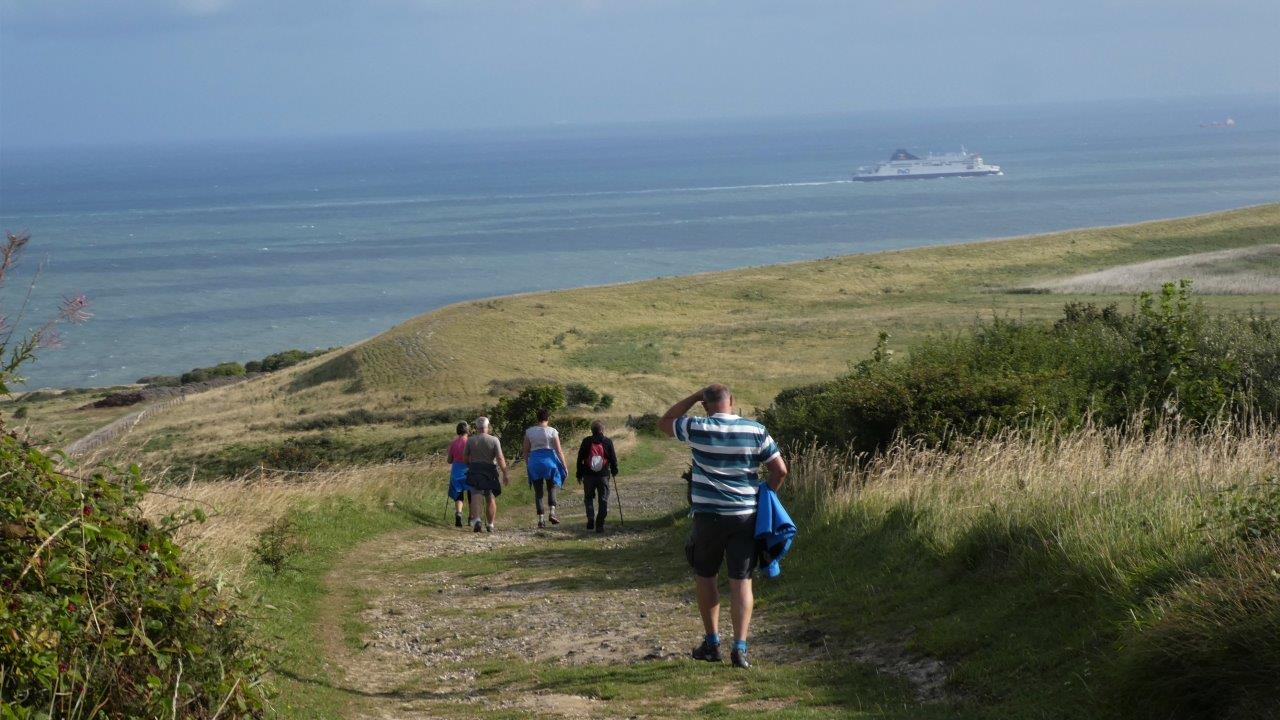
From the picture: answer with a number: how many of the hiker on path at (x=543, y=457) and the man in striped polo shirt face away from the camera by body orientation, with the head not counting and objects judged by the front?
2

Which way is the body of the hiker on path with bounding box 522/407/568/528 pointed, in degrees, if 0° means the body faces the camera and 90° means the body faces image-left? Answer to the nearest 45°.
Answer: approximately 180°

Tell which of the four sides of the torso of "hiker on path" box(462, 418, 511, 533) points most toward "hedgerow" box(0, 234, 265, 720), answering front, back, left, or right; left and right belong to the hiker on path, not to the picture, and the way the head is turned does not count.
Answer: back

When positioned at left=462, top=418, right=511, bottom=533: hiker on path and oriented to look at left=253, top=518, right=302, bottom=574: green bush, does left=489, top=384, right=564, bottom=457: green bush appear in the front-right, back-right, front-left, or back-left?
back-right

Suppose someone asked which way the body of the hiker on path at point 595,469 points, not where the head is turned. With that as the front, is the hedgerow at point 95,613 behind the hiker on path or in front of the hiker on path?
behind

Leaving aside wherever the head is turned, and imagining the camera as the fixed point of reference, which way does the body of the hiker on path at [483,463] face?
away from the camera

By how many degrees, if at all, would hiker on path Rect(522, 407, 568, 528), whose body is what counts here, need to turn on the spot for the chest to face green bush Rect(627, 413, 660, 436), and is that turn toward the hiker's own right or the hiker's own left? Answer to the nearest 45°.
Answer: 0° — they already face it

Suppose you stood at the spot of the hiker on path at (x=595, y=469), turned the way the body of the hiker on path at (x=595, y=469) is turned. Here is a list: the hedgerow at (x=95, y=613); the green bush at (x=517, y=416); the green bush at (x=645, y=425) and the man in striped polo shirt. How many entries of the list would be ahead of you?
2

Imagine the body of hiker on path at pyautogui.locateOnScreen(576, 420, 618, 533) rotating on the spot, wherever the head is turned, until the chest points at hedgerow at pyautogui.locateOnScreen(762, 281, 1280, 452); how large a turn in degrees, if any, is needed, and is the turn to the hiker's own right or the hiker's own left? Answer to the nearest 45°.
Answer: approximately 90° to the hiker's own right

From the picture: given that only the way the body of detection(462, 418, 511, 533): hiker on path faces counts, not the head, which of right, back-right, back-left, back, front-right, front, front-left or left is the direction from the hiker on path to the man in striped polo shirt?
back

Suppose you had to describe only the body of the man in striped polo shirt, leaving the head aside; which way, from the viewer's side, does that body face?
away from the camera

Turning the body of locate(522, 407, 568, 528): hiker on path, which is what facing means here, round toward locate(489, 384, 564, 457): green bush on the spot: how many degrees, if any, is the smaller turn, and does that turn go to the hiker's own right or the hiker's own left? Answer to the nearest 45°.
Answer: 0° — they already face it

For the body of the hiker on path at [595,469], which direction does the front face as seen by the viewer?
away from the camera

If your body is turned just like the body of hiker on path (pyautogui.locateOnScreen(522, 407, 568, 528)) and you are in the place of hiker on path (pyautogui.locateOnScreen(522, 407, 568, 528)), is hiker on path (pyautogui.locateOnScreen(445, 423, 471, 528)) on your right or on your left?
on your left
